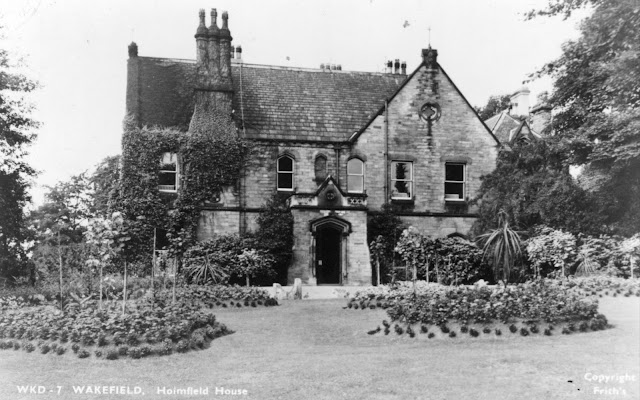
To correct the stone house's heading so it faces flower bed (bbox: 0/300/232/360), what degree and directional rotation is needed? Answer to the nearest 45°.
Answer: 0° — it already faces it

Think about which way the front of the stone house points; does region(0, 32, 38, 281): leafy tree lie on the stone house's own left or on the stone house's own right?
on the stone house's own right

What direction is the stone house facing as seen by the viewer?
toward the camera

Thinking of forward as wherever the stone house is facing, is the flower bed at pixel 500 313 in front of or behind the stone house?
in front

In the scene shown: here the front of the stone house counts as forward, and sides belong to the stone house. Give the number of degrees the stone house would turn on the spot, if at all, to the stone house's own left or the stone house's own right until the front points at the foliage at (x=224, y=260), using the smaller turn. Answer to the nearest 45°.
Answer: approximately 45° to the stone house's own right

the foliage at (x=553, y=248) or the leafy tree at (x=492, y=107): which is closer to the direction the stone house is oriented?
the foliage

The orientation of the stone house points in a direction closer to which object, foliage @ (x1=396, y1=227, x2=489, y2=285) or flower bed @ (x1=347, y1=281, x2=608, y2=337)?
the flower bed

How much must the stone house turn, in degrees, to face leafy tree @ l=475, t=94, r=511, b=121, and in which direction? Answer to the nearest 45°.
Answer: approximately 135° to its left

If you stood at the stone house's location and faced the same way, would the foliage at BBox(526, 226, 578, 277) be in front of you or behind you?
in front

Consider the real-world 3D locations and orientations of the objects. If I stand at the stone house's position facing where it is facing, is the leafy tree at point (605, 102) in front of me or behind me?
in front
